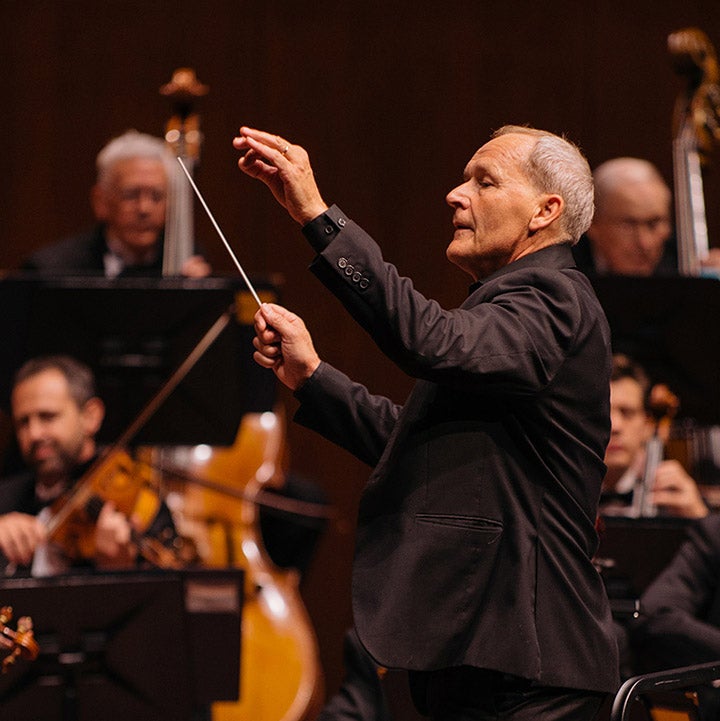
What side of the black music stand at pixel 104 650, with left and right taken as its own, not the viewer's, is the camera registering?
back

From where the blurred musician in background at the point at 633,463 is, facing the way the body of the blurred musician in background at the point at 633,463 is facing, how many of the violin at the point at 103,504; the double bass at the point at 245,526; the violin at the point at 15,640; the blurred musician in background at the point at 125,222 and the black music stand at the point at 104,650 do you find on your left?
0

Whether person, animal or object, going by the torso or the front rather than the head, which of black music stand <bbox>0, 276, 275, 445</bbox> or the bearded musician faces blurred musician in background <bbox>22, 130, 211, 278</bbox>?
the black music stand

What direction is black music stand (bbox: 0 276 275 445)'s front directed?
away from the camera

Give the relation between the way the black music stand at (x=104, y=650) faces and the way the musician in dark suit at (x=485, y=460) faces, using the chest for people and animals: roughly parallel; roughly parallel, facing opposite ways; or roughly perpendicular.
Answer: roughly perpendicular

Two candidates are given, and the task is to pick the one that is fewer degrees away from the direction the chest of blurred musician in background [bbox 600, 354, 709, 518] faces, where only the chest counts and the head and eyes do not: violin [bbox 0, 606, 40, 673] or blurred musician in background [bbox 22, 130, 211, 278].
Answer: the violin

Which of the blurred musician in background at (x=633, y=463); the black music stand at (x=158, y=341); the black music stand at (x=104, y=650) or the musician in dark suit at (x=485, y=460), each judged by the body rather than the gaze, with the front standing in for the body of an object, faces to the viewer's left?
the musician in dark suit

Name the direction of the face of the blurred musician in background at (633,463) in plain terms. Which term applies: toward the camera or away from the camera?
toward the camera

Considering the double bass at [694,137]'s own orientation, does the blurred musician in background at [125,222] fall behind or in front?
in front

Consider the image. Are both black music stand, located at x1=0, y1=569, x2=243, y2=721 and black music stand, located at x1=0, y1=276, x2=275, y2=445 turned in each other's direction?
no

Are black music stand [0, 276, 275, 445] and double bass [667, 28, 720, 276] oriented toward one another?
no

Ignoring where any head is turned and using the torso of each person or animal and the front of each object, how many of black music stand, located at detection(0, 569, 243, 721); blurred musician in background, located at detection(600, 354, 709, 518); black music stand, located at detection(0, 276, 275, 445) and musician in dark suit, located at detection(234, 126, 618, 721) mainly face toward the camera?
1

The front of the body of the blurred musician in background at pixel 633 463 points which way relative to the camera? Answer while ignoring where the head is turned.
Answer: toward the camera

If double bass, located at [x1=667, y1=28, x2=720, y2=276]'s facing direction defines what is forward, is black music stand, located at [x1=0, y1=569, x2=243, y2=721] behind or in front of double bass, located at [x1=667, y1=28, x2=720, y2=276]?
in front

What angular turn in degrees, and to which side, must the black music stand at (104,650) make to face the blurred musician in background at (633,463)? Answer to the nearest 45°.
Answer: approximately 45° to its right

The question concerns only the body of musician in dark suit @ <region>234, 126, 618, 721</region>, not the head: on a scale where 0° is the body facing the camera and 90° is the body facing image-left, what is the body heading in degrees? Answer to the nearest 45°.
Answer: approximately 90°
